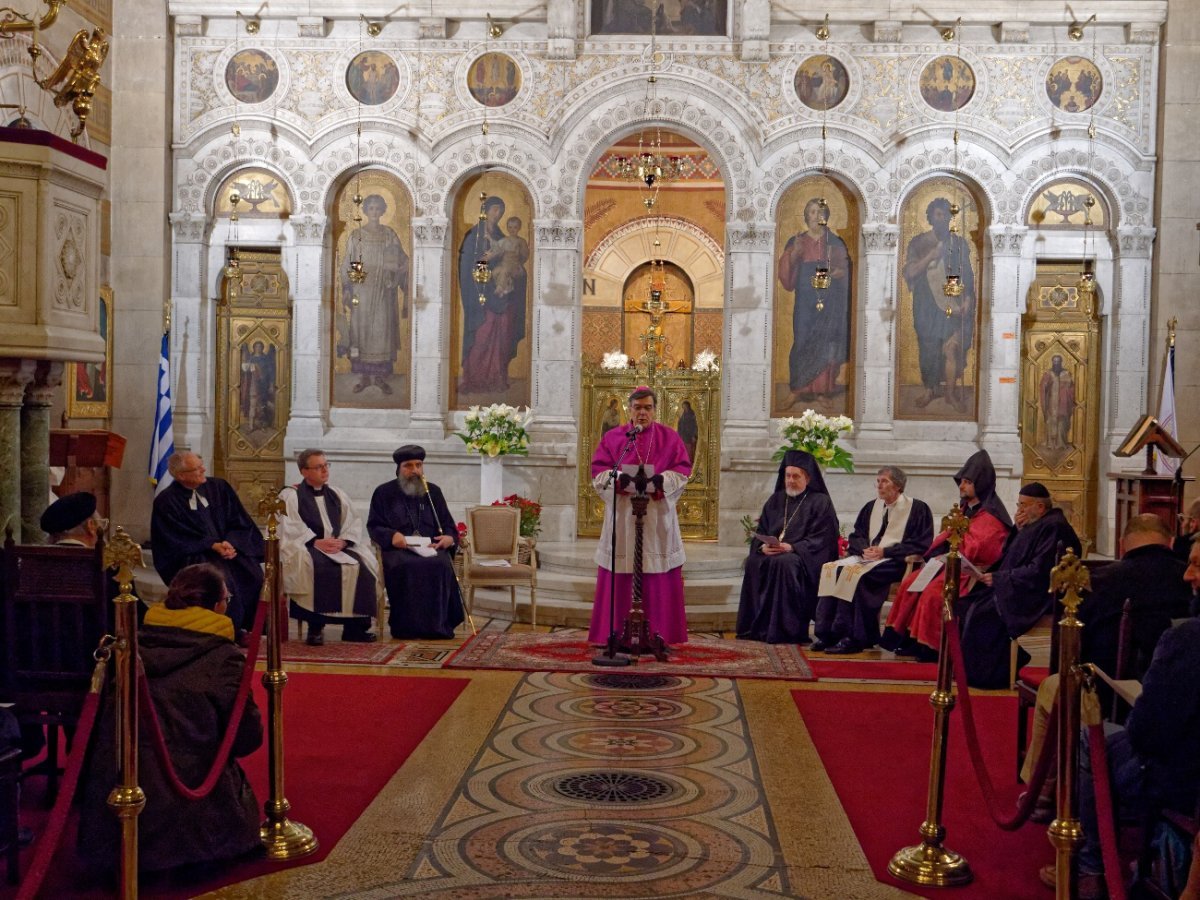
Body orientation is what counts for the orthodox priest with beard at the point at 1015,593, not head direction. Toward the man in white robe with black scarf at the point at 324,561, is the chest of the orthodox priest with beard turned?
yes

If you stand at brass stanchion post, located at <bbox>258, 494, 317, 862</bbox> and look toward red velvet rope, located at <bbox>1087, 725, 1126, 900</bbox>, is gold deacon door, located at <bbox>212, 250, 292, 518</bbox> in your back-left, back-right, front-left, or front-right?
back-left

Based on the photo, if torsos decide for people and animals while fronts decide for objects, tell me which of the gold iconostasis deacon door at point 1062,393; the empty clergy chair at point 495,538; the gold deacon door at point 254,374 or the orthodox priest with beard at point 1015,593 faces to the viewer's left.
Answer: the orthodox priest with beard

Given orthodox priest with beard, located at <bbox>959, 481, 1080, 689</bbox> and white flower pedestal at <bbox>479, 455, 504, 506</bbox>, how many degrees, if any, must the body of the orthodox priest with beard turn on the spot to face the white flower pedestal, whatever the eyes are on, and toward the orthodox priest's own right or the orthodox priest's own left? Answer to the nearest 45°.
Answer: approximately 45° to the orthodox priest's own right

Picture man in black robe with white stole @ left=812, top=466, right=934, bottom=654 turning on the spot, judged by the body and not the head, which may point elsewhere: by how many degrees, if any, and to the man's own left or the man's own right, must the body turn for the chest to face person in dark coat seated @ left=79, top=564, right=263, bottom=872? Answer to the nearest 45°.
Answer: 0° — they already face them

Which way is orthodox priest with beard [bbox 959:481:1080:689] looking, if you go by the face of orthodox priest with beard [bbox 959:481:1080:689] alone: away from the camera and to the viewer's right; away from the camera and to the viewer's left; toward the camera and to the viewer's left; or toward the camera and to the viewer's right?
toward the camera and to the viewer's left

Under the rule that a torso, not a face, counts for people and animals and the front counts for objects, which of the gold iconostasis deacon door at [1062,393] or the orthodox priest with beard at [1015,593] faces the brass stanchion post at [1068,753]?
the gold iconostasis deacon door

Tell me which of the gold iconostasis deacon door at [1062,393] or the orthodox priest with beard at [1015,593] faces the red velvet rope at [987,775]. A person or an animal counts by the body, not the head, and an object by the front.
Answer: the gold iconostasis deacon door

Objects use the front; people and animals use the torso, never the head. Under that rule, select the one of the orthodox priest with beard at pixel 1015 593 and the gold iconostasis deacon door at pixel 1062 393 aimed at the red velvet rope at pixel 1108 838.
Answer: the gold iconostasis deacon door

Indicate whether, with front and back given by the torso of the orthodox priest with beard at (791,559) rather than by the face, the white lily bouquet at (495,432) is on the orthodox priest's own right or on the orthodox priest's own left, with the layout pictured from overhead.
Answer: on the orthodox priest's own right

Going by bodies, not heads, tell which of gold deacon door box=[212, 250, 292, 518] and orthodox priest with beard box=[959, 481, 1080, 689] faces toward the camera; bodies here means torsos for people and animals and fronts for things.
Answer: the gold deacon door

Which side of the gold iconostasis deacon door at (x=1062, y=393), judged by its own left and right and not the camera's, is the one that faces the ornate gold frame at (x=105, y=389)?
right

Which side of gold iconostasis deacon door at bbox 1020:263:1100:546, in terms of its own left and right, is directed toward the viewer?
front
